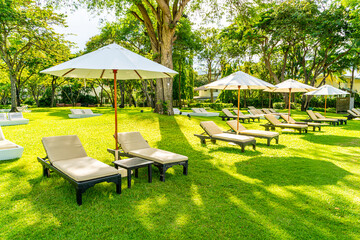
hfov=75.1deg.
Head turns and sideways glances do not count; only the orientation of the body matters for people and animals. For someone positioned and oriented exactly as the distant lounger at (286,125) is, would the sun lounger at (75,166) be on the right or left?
on its right

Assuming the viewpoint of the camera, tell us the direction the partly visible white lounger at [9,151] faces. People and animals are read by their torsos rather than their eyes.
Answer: facing to the right of the viewer

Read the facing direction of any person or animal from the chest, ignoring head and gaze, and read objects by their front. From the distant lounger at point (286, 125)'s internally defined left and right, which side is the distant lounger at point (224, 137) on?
on its right

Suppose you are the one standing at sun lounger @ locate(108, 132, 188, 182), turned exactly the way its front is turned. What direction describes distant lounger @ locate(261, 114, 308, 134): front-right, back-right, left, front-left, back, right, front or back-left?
left

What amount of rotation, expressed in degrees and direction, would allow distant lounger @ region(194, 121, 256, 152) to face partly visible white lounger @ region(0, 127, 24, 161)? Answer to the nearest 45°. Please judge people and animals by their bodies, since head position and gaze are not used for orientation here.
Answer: approximately 90° to its right

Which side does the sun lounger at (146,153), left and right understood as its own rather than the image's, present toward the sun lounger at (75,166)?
right

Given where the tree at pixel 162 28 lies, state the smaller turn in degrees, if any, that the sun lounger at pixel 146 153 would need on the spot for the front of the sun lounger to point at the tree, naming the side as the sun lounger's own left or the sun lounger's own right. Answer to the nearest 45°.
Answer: approximately 135° to the sun lounger's own left

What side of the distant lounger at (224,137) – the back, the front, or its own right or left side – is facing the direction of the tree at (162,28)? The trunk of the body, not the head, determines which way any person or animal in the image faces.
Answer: back

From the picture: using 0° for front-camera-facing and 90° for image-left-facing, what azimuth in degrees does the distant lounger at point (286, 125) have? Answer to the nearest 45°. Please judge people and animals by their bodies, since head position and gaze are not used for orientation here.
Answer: approximately 315°
